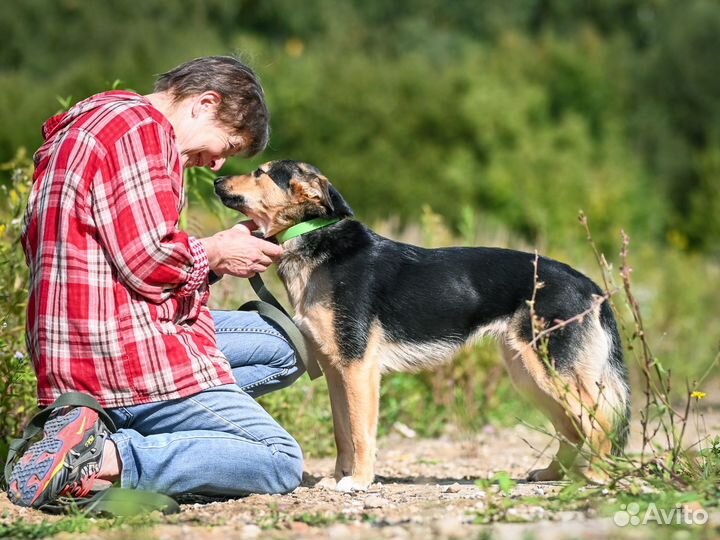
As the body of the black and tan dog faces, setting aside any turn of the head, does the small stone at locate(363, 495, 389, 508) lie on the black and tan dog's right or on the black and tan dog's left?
on the black and tan dog's left

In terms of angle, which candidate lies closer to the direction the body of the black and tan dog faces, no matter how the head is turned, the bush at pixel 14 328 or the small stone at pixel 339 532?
the bush

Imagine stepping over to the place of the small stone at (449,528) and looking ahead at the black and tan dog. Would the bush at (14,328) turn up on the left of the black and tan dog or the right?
left

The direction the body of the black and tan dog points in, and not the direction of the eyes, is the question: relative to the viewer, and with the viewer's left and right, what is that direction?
facing to the left of the viewer

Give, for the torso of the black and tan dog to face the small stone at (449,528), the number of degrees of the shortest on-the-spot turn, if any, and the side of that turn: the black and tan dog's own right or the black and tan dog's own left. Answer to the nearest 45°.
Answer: approximately 90° to the black and tan dog's own left

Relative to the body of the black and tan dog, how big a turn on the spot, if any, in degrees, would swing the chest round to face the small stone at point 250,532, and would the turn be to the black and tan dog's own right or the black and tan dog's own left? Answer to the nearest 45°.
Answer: approximately 90° to the black and tan dog's own left

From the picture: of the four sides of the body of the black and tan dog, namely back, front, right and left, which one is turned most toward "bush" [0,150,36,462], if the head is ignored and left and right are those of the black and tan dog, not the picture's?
front

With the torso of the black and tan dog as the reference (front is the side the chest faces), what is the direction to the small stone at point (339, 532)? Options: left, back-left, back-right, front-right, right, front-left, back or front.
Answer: left

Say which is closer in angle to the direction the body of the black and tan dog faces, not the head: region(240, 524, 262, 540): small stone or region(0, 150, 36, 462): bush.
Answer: the bush
